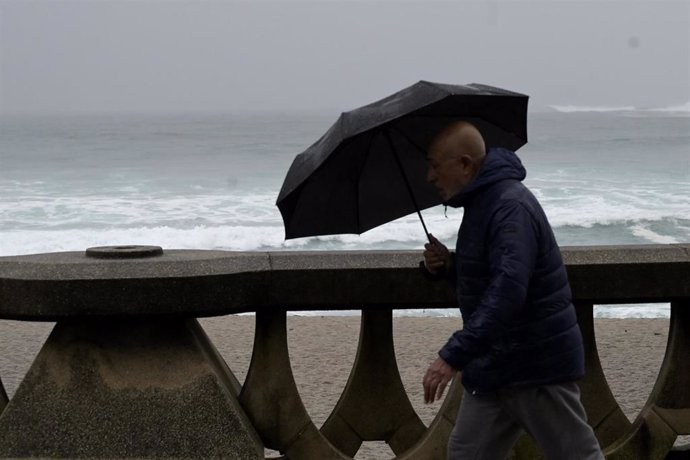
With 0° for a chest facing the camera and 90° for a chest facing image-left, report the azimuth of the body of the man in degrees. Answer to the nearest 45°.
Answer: approximately 90°
